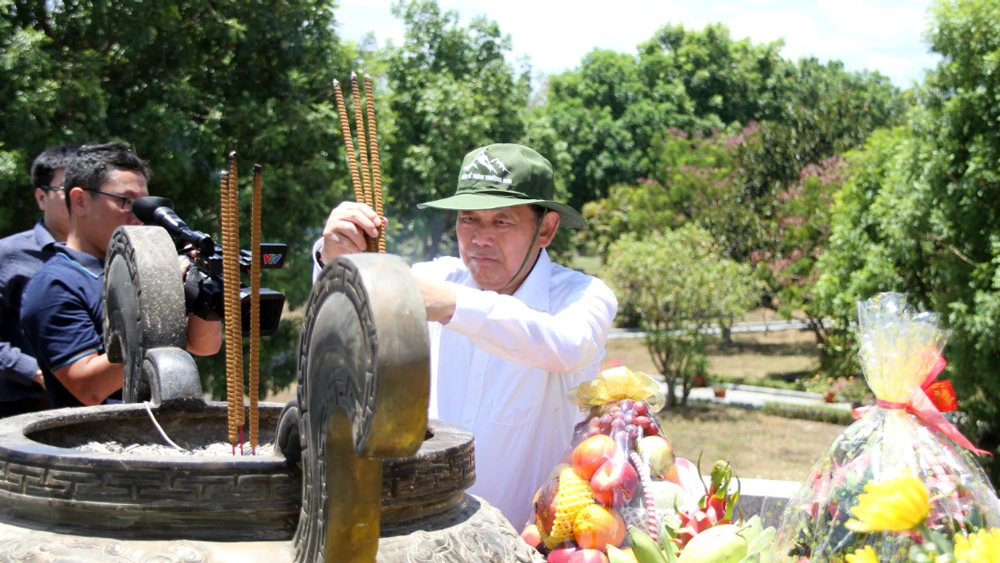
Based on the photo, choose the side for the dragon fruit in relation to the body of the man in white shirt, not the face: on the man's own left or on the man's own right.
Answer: on the man's own left

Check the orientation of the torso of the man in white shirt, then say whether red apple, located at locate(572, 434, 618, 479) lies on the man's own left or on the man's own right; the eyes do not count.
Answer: on the man's own left

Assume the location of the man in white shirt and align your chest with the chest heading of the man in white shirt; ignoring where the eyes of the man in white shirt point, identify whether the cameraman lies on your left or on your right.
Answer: on your right

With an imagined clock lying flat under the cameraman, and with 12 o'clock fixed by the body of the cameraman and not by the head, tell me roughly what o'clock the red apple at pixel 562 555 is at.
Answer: The red apple is roughly at 2 o'clock from the cameraman.

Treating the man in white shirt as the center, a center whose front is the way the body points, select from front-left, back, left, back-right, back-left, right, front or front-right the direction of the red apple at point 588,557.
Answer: front-left

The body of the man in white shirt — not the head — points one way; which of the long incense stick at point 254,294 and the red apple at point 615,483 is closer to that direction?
the long incense stick

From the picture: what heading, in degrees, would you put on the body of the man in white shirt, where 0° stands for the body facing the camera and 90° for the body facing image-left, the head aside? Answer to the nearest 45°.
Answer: approximately 45°

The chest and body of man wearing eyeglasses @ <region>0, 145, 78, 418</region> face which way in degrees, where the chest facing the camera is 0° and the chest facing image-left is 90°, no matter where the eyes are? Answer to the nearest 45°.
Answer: approximately 270°

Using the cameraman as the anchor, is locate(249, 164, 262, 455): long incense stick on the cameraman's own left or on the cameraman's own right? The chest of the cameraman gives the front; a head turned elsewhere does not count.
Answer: on the cameraman's own right

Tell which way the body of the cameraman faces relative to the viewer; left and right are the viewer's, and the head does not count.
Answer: facing to the right of the viewer

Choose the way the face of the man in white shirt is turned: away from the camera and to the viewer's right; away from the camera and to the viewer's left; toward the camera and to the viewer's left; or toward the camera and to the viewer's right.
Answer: toward the camera and to the viewer's left
